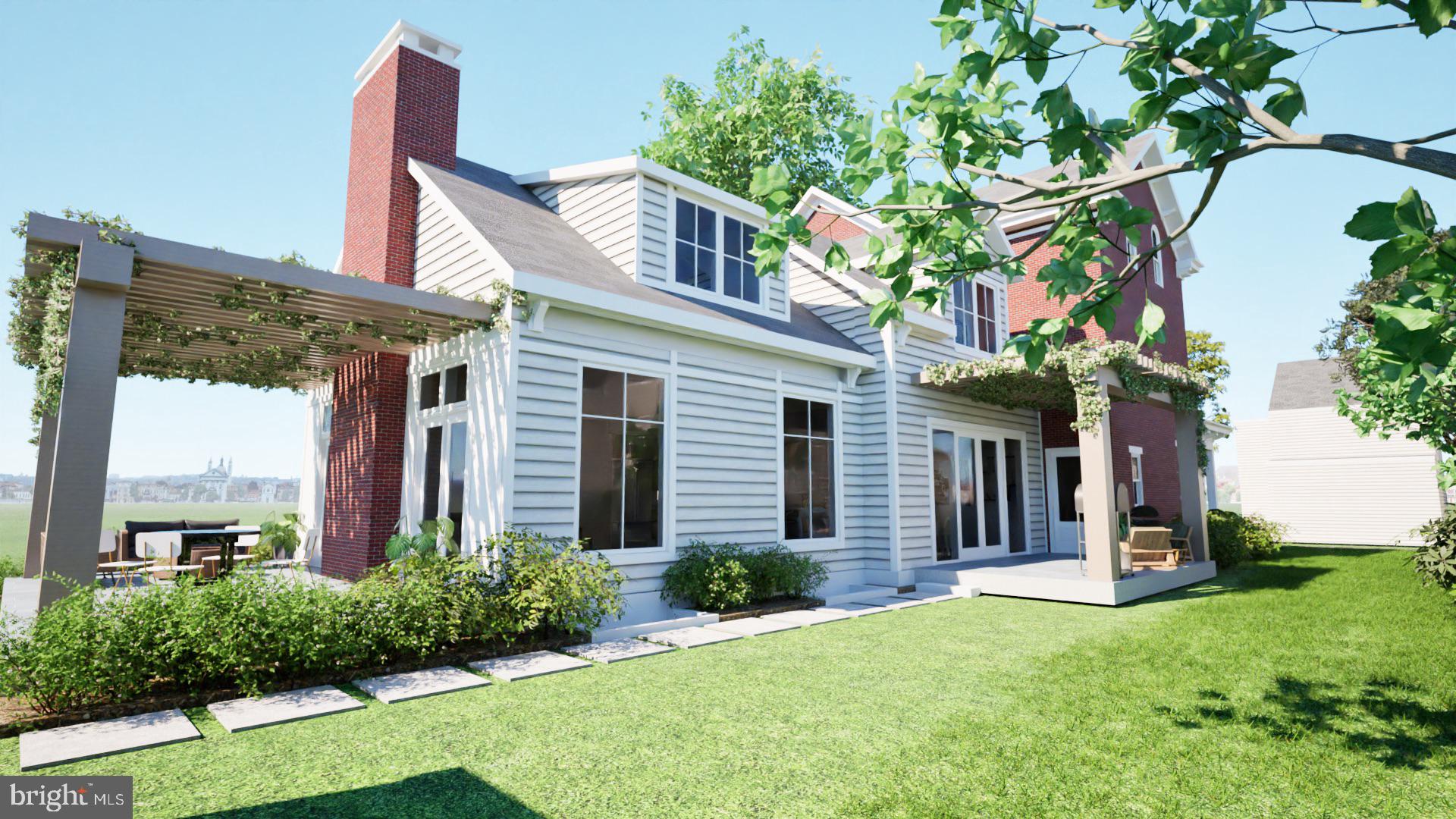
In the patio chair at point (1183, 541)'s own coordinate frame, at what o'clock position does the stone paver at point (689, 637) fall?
The stone paver is roughly at 10 o'clock from the patio chair.

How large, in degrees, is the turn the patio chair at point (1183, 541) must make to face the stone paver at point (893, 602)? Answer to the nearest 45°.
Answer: approximately 45° to its left

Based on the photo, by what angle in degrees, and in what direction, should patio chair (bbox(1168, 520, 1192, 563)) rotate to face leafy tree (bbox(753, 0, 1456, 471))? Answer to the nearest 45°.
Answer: approximately 90° to its left

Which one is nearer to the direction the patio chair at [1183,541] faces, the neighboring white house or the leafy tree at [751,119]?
the leafy tree

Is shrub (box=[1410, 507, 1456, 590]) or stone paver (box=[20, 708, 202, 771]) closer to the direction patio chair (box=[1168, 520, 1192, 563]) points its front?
the stone paver

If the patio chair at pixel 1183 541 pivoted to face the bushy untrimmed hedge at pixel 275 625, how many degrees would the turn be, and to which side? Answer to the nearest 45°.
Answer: approximately 45° to its left

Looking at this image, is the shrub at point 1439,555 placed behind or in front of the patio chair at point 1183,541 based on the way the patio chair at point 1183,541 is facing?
behind

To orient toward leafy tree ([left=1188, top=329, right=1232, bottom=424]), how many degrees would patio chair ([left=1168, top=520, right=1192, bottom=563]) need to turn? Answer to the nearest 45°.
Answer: approximately 90° to its right

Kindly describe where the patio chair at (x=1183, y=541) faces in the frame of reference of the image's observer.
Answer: facing to the left of the viewer

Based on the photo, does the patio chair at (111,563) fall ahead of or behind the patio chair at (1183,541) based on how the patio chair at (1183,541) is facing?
ahead

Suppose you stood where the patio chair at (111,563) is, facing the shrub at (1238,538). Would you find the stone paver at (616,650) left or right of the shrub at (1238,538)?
right
